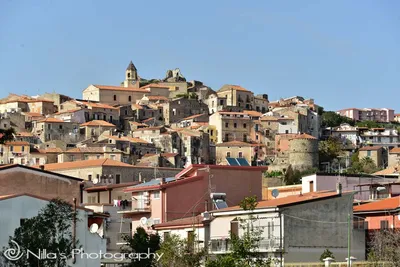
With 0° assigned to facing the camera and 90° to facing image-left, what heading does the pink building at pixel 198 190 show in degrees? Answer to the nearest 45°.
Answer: approximately 45°

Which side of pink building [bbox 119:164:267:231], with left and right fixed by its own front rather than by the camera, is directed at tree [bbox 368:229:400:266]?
left

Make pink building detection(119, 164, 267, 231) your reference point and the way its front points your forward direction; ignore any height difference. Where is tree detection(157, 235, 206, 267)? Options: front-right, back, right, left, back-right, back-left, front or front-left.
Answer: front-left

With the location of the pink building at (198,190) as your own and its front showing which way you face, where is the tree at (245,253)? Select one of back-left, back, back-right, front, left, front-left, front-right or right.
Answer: front-left
